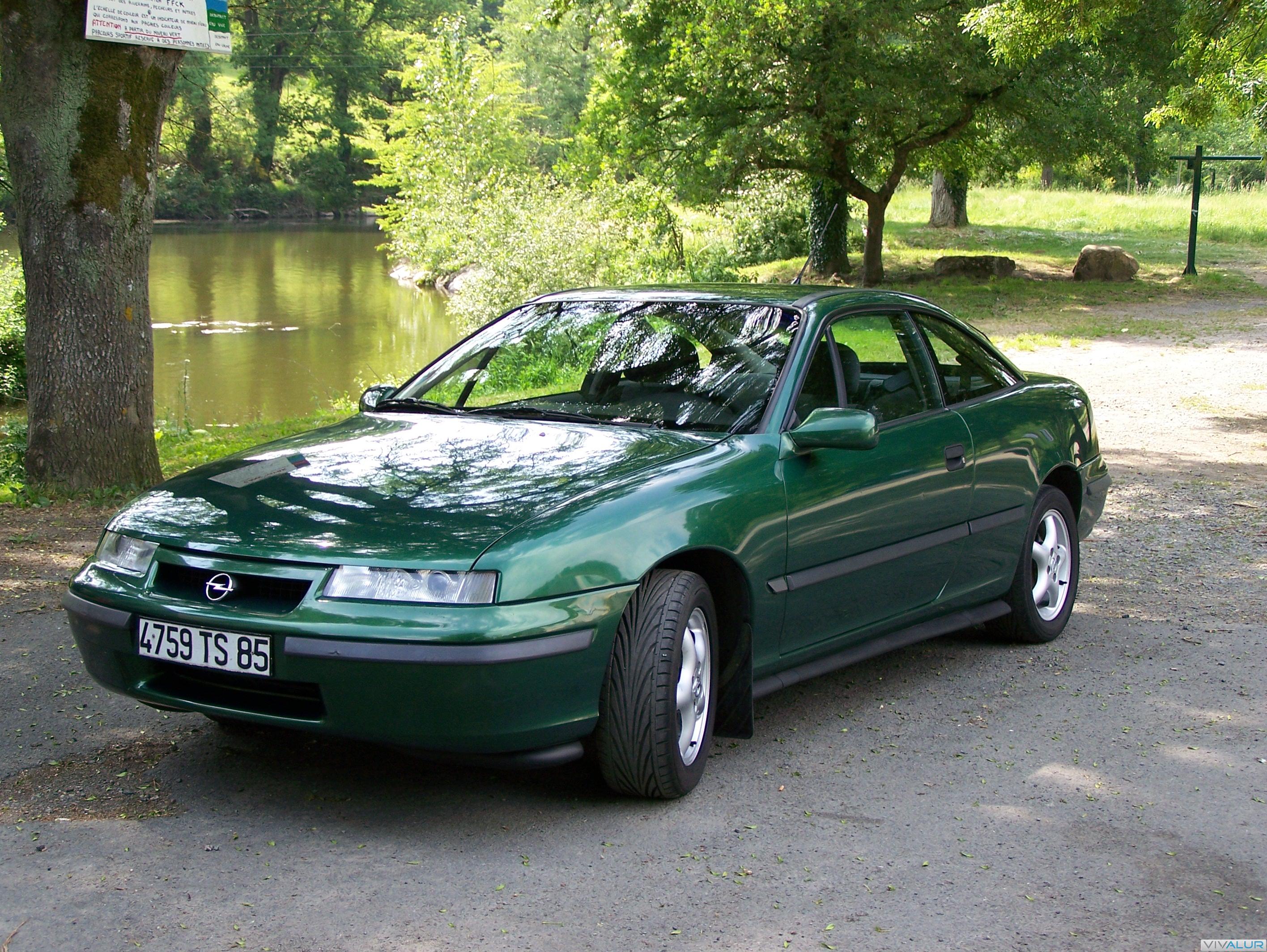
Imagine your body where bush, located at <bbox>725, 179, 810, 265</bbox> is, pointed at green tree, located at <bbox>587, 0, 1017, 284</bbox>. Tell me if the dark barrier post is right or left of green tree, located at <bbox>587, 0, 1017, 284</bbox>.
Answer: left

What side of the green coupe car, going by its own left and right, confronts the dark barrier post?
back

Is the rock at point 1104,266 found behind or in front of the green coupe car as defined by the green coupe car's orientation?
behind

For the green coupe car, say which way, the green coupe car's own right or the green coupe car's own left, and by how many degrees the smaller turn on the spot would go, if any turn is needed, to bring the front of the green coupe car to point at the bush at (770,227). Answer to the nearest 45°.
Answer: approximately 135° to the green coupe car's own right

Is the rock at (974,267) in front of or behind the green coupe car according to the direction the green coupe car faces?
behind

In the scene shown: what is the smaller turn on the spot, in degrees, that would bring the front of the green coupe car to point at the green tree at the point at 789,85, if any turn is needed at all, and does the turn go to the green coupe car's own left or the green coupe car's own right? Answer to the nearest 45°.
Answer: approximately 135° to the green coupe car's own right

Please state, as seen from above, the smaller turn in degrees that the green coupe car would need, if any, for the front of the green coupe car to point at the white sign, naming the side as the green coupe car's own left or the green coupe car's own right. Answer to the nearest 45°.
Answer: approximately 90° to the green coupe car's own right

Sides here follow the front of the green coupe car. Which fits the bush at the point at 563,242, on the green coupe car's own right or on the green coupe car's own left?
on the green coupe car's own right

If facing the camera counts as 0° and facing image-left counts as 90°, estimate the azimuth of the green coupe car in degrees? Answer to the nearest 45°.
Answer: approximately 45°
